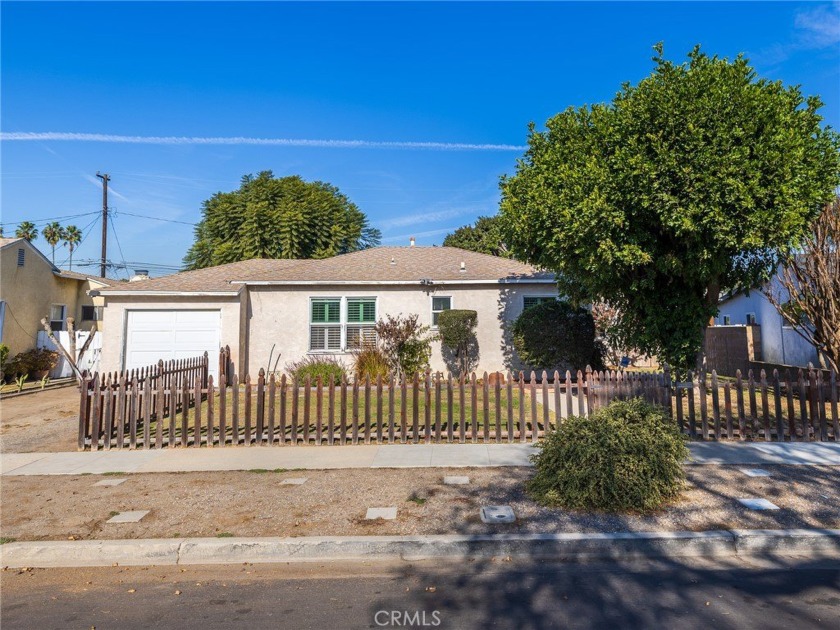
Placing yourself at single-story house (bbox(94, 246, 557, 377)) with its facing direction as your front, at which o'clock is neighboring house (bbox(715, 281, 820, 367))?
The neighboring house is roughly at 9 o'clock from the single-story house.

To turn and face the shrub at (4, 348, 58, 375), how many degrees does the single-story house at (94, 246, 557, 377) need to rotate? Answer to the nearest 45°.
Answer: approximately 135° to its right

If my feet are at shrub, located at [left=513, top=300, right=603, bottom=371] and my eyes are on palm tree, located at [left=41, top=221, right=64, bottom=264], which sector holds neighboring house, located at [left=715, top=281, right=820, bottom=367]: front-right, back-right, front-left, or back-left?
back-right

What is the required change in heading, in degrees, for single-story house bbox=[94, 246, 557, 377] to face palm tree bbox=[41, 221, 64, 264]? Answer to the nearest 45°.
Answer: approximately 135° to its right

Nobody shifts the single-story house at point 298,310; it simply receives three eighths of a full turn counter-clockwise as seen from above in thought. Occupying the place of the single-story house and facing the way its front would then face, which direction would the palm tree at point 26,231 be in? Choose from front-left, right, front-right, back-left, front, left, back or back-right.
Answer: left

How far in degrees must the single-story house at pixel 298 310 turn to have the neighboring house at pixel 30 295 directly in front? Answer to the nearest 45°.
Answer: approximately 135° to its right

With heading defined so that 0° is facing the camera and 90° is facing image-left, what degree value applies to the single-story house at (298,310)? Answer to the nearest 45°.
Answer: approximately 0°

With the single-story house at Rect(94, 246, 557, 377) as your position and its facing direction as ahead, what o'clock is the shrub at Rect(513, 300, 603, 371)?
The shrub is roughly at 10 o'clock from the single-story house.

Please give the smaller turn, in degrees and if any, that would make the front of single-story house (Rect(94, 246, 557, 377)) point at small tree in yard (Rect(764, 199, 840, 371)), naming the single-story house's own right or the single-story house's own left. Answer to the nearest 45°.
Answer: approximately 45° to the single-story house's own left

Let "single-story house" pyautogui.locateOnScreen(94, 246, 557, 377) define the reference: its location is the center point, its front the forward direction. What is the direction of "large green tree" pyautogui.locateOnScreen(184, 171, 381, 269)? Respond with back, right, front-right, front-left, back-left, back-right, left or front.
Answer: back
